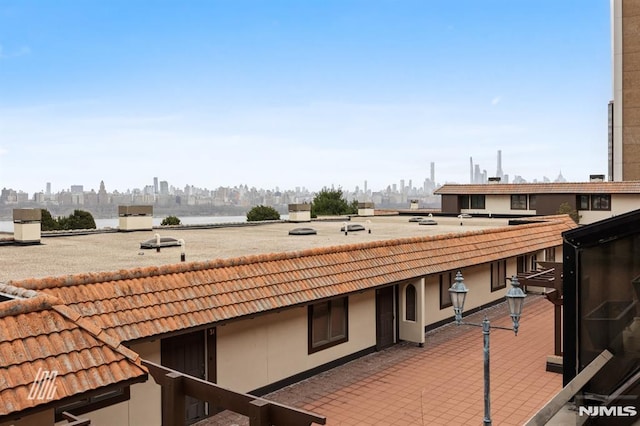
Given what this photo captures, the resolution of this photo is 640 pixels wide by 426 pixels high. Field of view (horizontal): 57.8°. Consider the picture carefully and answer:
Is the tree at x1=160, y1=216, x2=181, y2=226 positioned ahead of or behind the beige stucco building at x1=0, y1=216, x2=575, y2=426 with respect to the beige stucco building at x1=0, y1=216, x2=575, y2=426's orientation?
behind

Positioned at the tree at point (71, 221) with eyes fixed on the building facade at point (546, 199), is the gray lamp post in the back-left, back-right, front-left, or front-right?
front-right

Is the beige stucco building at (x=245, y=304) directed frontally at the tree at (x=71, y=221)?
no

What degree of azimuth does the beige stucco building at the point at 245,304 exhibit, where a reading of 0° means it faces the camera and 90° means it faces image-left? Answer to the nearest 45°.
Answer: approximately 315°

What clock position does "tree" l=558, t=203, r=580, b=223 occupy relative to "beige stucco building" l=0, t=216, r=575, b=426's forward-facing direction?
The tree is roughly at 9 o'clock from the beige stucco building.

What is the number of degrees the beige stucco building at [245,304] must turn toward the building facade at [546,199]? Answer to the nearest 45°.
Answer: approximately 90° to its left

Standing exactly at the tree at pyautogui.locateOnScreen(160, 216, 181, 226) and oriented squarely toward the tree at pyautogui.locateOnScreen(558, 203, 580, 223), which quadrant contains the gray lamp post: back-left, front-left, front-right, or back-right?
front-right

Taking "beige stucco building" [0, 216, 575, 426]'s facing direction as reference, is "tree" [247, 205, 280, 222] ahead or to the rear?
to the rear
